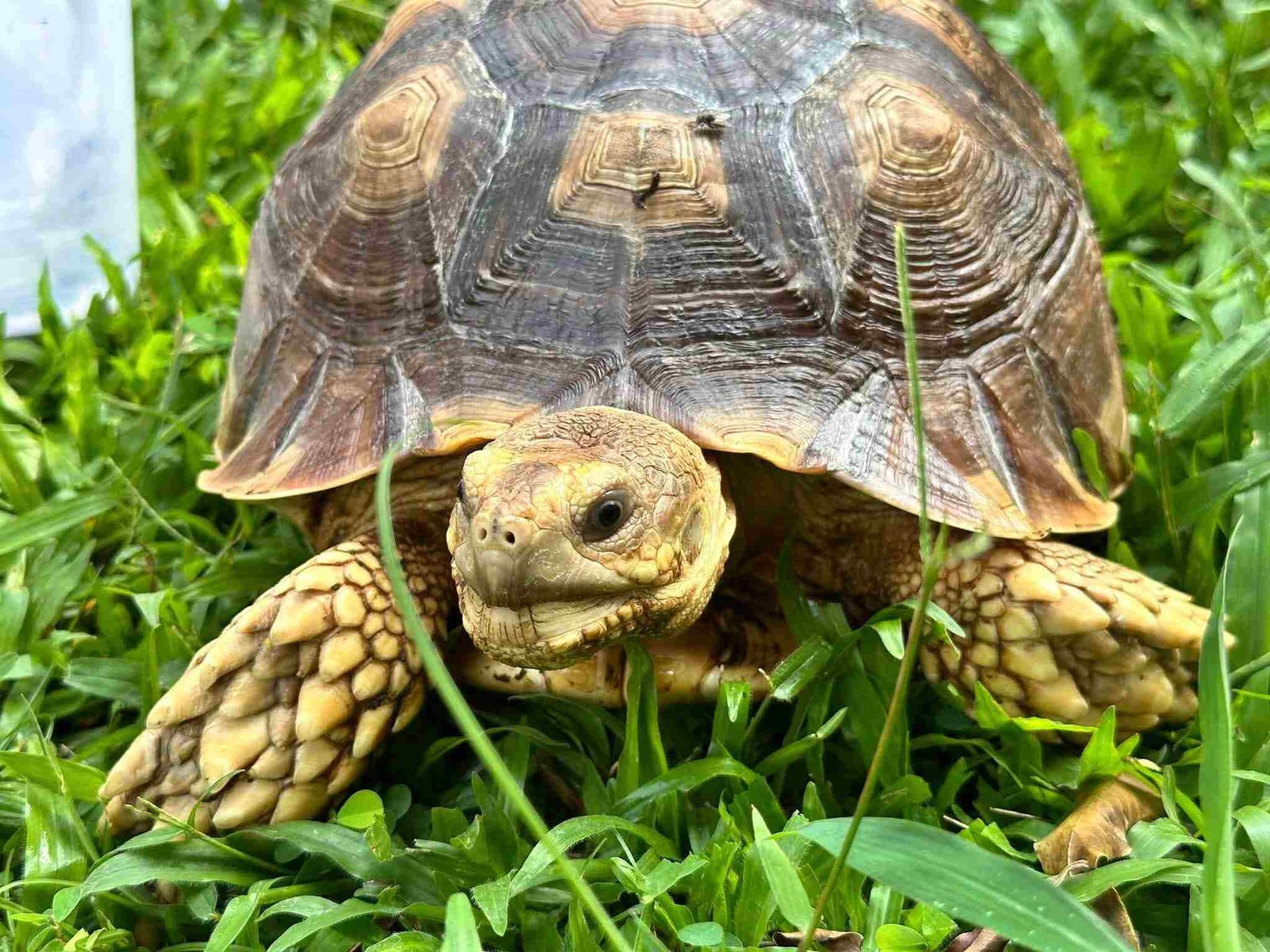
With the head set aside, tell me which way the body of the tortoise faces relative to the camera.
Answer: toward the camera

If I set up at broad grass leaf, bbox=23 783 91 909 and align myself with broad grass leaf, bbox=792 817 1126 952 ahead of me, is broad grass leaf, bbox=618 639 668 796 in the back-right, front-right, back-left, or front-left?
front-left

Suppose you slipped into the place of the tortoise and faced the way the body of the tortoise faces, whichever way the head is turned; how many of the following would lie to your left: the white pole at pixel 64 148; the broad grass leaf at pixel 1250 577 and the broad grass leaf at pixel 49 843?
1

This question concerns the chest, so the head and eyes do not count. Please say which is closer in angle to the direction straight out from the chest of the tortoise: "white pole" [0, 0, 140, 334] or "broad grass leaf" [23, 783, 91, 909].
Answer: the broad grass leaf

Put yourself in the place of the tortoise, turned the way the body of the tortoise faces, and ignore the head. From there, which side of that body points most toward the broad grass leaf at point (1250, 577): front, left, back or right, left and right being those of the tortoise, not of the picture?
left

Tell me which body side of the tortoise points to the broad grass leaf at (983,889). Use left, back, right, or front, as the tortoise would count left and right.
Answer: front

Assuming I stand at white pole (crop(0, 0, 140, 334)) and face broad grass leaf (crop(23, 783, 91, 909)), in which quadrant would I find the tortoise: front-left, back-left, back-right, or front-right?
front-left

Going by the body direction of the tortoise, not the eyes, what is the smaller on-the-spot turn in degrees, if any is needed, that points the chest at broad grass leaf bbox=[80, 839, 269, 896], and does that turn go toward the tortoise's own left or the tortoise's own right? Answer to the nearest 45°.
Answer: approximately 45° to the tortoise's own right

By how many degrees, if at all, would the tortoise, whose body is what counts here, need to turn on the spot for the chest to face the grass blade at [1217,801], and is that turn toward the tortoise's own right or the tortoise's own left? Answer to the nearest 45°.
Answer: approximately 45° to the tortoise's own left

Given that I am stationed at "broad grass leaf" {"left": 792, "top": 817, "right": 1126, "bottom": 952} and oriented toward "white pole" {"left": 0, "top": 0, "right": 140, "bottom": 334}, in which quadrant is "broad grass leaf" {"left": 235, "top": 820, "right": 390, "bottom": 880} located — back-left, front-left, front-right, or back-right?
front-left

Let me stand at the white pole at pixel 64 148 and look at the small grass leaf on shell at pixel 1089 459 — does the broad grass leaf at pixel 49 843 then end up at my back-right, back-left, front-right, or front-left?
front-right

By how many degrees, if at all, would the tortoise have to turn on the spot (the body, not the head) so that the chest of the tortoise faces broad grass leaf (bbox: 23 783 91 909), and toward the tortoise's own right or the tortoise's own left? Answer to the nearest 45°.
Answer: approximately 45° to the tortoise's own right

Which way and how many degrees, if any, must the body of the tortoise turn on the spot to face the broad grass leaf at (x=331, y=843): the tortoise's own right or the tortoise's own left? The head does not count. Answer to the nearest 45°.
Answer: approximately 45° to the tortoise's own right
